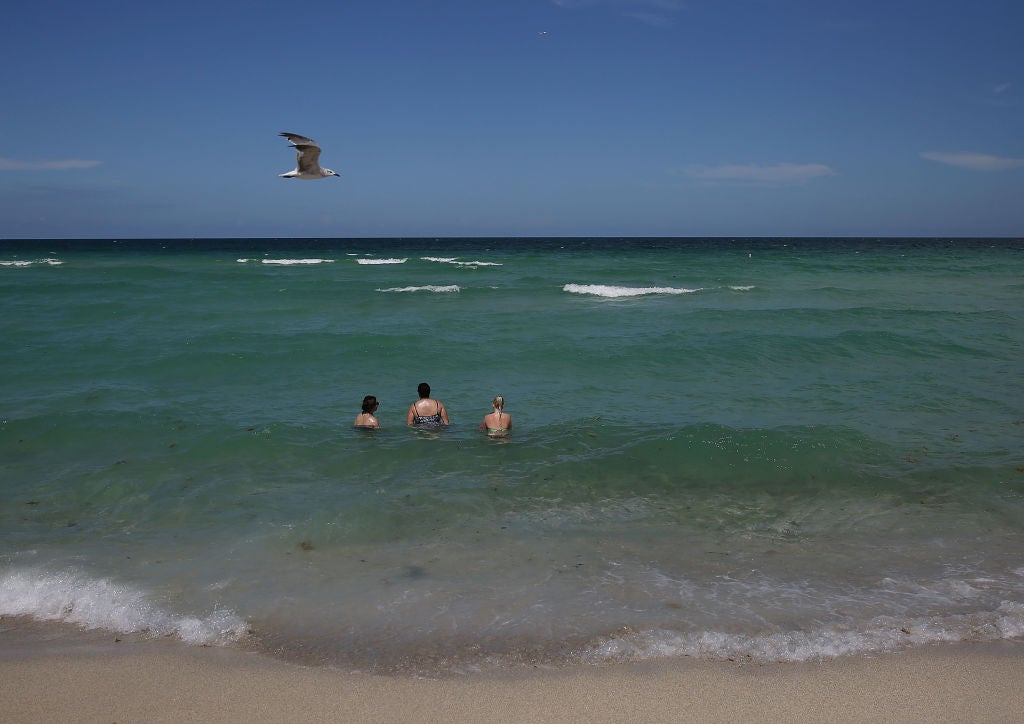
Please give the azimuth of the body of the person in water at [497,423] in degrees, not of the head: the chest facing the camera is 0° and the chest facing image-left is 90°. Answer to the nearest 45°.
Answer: approximately 180°

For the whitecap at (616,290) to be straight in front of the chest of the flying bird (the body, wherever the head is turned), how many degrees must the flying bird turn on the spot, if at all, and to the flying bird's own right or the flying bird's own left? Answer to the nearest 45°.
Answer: approximately 45° to the flying bird's own left

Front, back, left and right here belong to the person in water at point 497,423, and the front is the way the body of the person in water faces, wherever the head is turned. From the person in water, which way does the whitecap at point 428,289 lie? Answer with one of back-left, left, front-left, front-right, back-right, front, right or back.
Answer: front

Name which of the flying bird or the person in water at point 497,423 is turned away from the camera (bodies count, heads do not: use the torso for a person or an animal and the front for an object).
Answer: the person in water

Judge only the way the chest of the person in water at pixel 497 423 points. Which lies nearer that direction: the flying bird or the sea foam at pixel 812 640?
the flying bird

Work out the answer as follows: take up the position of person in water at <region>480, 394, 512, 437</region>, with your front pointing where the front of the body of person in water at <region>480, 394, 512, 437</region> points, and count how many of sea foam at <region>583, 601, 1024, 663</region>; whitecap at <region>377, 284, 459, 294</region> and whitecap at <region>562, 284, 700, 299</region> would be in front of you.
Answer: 2

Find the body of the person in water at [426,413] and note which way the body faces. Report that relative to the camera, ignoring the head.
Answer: away from the camera

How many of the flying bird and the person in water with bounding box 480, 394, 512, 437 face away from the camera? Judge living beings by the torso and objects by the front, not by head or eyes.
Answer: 1

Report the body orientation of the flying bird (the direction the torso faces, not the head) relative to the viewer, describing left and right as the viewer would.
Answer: facing to the right of the viewer

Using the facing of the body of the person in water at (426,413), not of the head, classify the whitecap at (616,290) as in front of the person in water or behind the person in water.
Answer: in front

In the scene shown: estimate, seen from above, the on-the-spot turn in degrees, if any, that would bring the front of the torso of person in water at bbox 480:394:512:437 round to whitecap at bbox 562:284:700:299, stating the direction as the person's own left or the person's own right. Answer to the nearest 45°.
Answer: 0° — they already face it

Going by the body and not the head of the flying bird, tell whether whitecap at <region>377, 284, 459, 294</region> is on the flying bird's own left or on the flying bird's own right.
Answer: on the flying bird's own left
